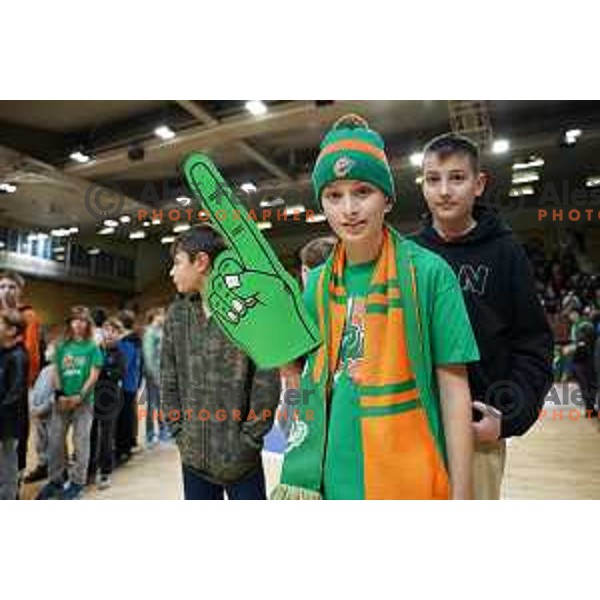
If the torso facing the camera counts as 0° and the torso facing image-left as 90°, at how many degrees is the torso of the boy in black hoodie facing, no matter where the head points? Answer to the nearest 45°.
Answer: approximately 45°

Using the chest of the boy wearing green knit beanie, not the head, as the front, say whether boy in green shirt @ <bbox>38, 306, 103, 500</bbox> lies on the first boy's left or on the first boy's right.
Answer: on the first boy's right

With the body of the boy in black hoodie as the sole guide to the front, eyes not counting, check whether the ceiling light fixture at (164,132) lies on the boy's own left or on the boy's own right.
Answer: on the boy's own right

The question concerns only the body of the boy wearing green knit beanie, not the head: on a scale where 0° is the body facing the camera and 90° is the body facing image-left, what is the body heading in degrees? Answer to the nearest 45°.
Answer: approximately 45°

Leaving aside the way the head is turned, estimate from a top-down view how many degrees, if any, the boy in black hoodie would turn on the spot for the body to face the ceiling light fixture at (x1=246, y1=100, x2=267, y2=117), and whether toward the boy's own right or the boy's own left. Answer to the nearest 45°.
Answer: approximately 90° to the boy's own right
